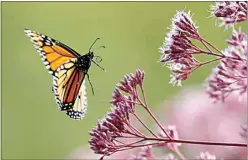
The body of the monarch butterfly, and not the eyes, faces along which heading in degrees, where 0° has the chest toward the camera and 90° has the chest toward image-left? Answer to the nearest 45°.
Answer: approximately 270°
